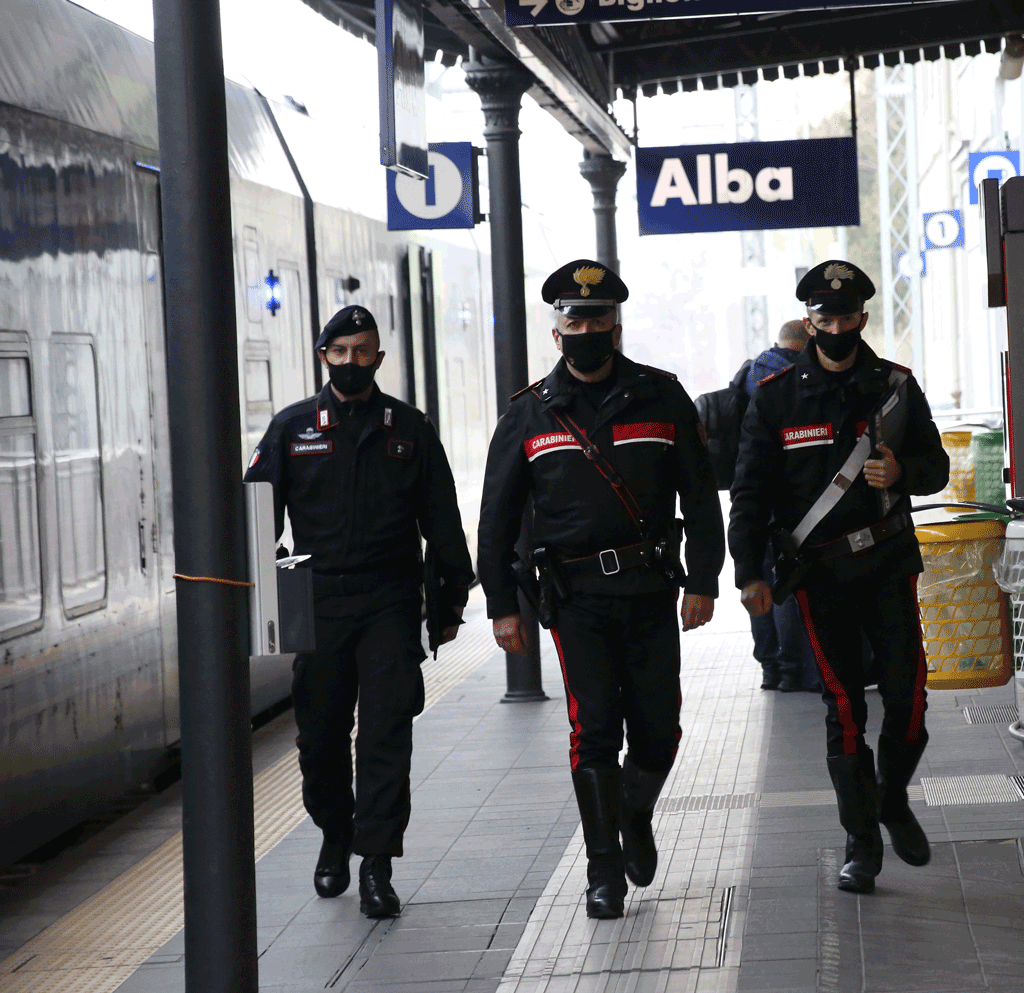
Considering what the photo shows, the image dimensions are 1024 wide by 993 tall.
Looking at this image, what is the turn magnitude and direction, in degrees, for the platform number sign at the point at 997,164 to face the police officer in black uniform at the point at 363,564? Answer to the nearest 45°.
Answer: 0° — it already faces them

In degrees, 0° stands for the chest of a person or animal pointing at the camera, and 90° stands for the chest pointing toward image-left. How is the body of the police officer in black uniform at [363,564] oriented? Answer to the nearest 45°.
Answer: approximately 0°

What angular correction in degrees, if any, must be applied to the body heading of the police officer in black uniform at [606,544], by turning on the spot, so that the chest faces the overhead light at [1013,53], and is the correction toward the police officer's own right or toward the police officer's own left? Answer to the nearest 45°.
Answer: approximately 135° to the police officer's own left

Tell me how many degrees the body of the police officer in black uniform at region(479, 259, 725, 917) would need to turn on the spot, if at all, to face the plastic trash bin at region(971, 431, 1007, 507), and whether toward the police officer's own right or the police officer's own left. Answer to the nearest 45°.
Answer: approximately 135° to the police officer's own left

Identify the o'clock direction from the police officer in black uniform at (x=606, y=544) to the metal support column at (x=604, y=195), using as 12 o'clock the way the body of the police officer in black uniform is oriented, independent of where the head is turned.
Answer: The metal support column is roughly at 6 o'clock from the police officer in black uniform.
